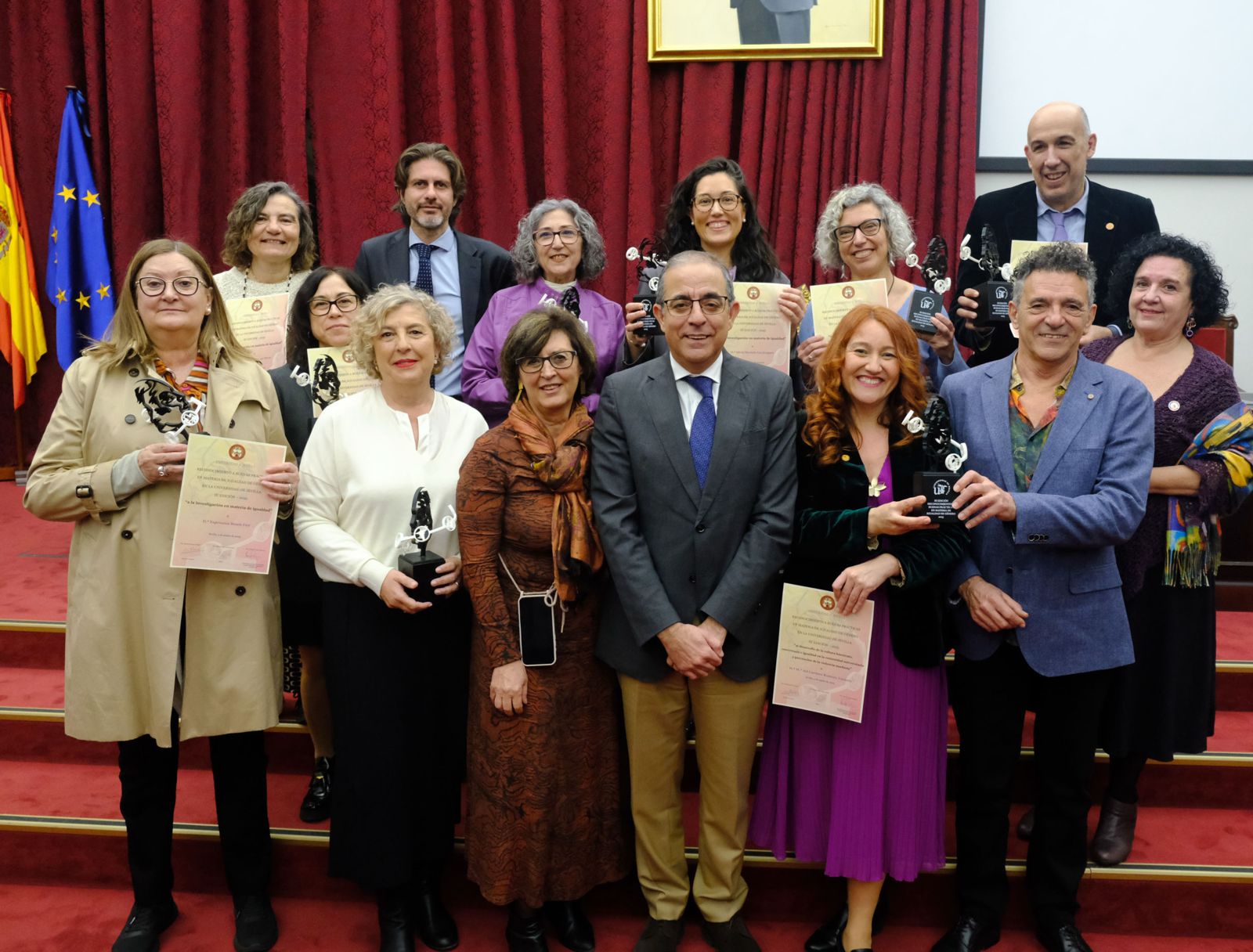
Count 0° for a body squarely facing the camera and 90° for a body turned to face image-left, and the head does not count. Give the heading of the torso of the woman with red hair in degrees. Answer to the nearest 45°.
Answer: approximately 0°

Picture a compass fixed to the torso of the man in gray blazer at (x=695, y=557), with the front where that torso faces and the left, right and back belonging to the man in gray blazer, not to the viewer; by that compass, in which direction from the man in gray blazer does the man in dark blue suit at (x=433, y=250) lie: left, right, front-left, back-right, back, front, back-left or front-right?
back-right

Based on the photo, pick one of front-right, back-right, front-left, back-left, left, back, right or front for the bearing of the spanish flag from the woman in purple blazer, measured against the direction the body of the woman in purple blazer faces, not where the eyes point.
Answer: back-right
